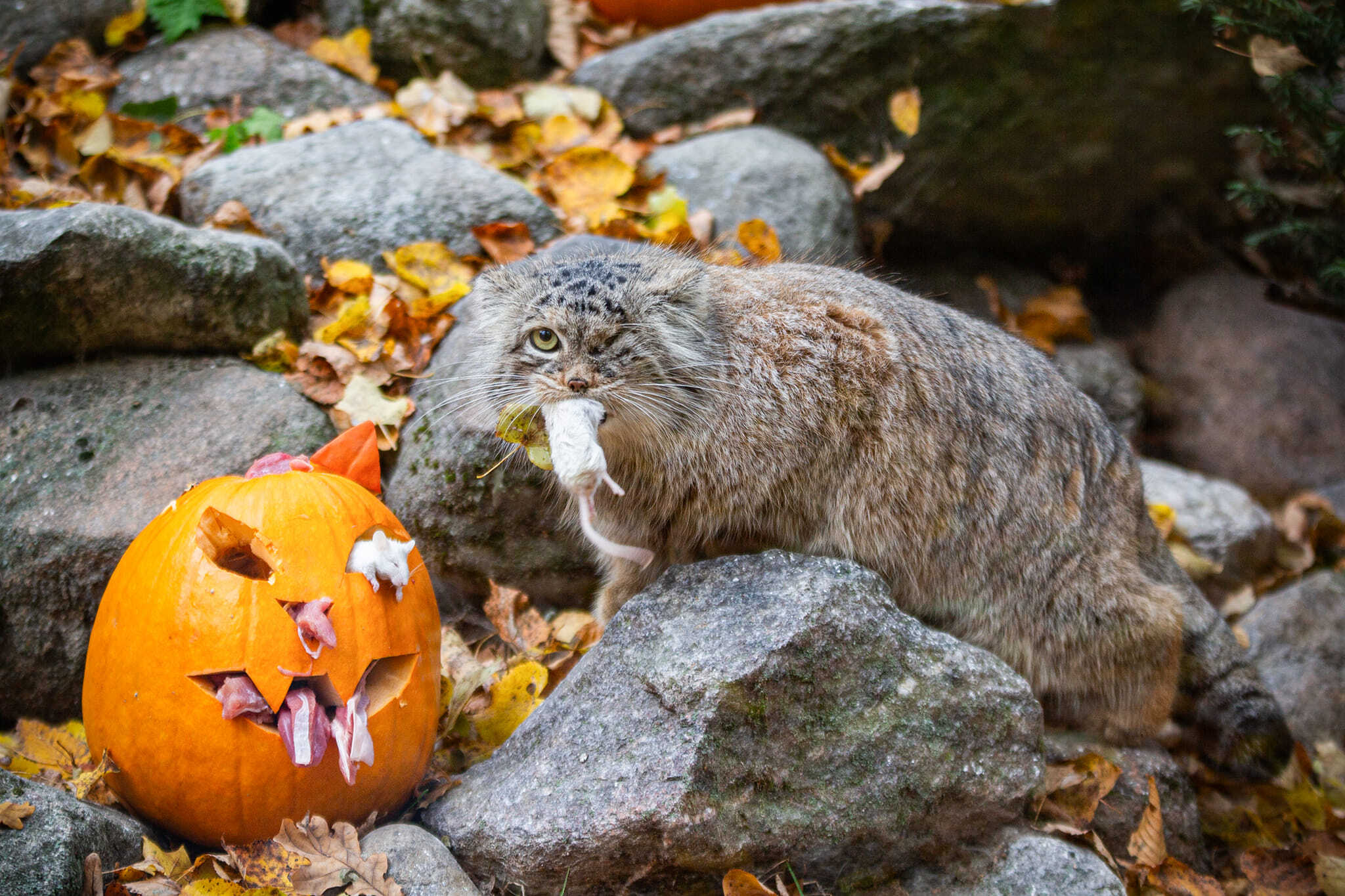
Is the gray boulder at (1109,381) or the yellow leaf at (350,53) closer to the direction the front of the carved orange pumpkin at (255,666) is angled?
the gray boulder

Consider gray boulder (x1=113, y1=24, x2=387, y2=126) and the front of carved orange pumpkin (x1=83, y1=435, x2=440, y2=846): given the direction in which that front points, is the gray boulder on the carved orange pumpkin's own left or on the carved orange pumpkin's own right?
on the carved orange pumpkin's own left

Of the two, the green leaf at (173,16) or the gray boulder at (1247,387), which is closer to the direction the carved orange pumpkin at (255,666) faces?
the gray boulder

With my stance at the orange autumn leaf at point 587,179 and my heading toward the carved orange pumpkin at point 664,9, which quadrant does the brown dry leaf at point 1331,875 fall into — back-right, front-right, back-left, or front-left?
back-right

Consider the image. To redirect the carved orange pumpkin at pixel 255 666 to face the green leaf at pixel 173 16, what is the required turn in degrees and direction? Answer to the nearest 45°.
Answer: approximately 135° to its left

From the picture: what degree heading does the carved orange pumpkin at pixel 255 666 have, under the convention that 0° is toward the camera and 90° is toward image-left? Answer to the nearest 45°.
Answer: approximately 315°

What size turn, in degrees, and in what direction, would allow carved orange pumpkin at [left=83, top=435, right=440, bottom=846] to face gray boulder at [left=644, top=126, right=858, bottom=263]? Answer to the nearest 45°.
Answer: approximately 90° to its left

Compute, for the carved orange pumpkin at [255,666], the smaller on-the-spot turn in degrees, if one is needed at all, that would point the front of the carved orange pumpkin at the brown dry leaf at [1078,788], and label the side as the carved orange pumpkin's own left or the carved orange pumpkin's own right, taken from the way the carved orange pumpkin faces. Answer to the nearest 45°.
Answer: approximately 45° to the carved orange pumpkin's own left

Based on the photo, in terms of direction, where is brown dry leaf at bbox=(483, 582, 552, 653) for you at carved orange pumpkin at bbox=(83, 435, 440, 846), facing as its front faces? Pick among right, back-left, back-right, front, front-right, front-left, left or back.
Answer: left

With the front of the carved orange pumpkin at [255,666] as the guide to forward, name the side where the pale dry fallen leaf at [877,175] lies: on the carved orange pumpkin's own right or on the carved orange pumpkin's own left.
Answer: on the carved orange pumpkin's own left
